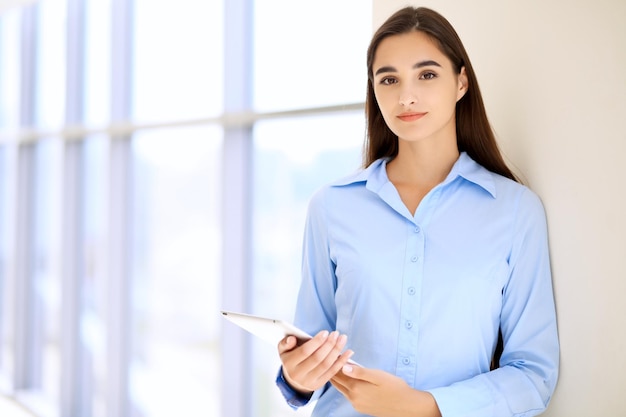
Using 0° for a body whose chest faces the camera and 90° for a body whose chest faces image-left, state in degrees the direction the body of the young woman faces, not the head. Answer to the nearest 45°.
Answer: approximately 0°
